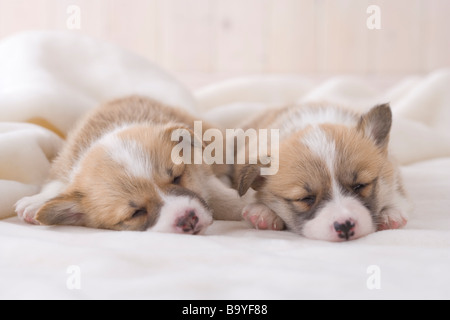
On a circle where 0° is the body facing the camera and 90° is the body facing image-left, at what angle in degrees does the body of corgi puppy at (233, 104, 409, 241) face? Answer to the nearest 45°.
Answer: approximately 0°

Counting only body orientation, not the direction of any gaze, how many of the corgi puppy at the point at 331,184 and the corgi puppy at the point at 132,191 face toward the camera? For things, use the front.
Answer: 2

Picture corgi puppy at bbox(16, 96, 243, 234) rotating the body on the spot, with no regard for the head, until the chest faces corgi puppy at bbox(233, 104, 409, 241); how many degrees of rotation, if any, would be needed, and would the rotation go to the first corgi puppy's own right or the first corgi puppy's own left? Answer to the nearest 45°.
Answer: approximately 90° to the first corgi puppy's own left

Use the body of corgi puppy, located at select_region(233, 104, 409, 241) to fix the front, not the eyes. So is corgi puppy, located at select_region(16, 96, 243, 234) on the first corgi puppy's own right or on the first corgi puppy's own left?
on the first corgi puppy's own right
